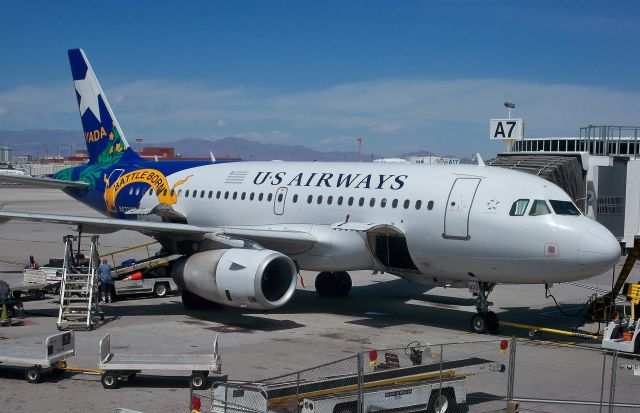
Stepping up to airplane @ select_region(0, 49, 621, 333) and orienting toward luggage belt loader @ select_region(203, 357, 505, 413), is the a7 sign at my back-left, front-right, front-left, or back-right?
back-left

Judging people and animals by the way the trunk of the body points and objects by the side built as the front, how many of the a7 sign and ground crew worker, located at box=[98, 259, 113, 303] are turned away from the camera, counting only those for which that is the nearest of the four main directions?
1

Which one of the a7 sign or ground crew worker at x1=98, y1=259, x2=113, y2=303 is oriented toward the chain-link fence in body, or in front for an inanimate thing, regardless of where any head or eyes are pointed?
the a7 sign

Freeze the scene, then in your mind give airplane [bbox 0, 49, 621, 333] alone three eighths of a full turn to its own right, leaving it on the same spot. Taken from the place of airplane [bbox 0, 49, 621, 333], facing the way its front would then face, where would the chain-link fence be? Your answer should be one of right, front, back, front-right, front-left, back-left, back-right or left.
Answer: left

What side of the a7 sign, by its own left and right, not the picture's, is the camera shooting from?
front

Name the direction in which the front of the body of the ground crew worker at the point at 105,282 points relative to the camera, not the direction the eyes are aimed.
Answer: away from the camera

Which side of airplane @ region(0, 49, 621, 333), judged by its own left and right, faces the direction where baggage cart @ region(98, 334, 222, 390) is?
right

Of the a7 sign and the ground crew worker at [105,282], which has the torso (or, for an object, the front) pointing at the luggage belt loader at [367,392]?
the a7 sign

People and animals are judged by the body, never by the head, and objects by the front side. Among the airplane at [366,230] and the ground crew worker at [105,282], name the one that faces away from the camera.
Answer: the ground crew worker

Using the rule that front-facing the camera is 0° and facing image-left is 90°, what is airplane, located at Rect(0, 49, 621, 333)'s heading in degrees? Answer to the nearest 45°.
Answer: approximately 315°

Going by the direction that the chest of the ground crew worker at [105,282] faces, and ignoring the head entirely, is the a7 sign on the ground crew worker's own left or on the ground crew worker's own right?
on the ground crew worker's own right

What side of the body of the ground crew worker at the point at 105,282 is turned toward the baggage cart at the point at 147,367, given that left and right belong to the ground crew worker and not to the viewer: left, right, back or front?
back

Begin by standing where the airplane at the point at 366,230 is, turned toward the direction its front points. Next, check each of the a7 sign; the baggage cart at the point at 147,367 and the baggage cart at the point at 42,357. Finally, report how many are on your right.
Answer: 2

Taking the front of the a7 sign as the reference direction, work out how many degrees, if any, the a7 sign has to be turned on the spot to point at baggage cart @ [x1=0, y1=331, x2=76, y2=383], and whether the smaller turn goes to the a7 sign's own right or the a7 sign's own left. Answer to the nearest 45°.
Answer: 0° — it already faces it

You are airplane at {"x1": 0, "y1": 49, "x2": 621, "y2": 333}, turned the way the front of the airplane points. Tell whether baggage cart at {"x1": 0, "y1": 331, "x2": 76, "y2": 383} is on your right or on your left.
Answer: on your right

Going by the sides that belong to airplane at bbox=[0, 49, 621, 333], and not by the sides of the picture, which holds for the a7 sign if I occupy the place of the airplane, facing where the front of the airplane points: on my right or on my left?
on my left
